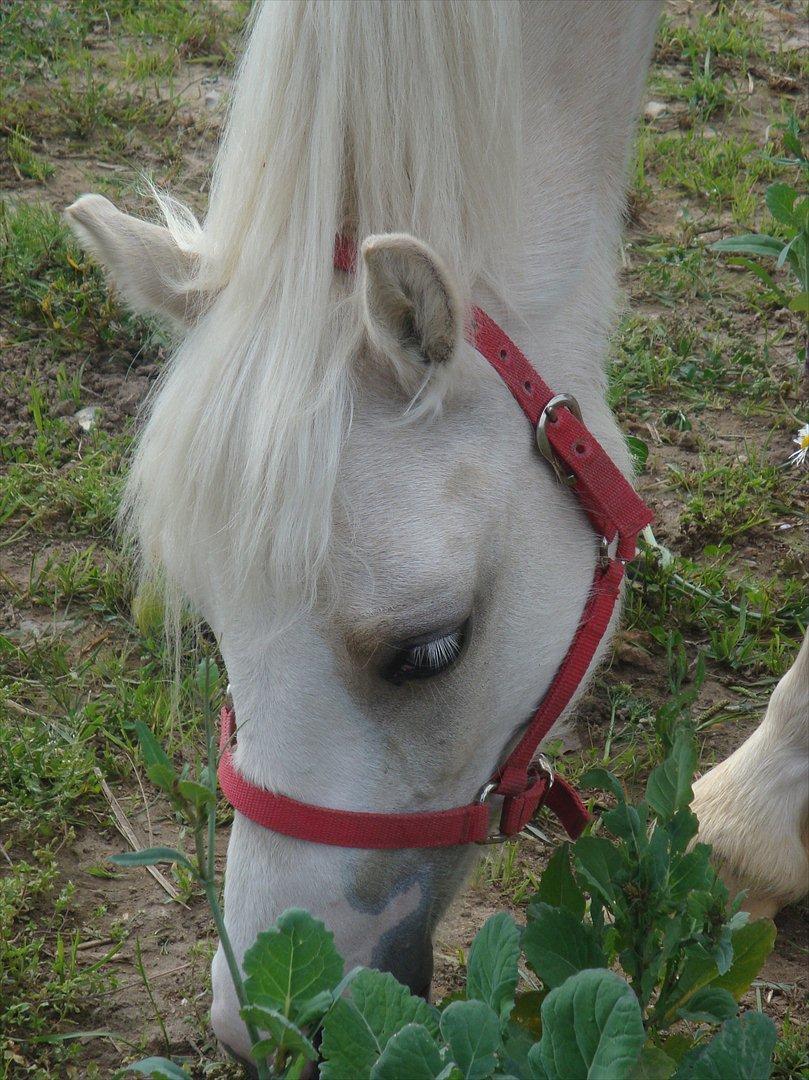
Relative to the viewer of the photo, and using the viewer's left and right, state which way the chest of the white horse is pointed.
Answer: facing the viewer and to the left of the viewer

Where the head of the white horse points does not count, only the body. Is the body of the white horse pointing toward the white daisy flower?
no

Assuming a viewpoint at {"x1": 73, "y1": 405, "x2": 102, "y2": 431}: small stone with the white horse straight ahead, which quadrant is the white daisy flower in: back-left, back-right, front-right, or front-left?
front-left

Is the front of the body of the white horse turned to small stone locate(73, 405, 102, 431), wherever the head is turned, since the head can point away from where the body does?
no

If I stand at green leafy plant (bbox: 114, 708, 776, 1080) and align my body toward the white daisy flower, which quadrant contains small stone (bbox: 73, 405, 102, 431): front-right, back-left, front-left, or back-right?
front-left

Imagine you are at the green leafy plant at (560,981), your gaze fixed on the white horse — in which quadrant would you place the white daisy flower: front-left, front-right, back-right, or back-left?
front-right
